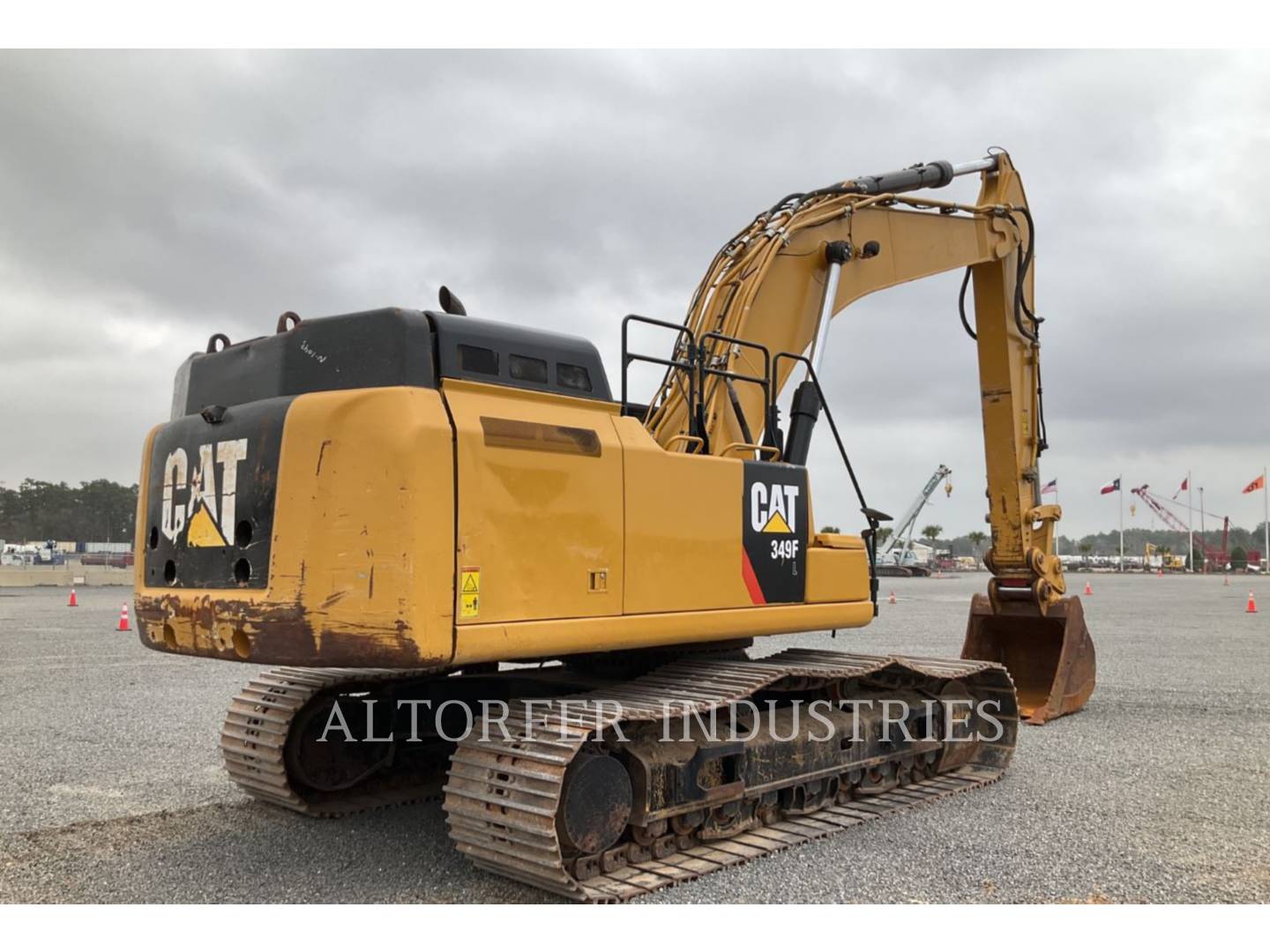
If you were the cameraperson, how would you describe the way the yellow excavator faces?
facing away from the viewer and to the right of the viewer
